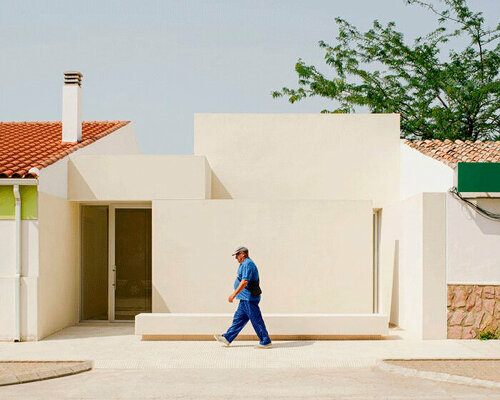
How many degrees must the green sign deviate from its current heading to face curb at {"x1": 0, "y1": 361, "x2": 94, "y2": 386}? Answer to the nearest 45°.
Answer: approximately 45° to its right

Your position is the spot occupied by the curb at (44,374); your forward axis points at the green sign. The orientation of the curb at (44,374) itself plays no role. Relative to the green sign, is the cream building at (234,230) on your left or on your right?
left

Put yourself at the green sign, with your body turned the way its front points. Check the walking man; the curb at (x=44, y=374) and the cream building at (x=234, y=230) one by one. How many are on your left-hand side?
0

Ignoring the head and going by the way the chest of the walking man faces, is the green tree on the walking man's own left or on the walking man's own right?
on the walking man's own right

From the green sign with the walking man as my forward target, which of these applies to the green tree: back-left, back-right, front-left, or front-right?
back-right

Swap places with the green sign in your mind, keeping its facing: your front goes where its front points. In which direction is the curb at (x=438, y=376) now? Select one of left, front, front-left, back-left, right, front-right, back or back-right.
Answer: front

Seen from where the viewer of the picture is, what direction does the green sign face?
facing the viewer

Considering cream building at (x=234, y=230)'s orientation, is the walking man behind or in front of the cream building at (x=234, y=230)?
in front

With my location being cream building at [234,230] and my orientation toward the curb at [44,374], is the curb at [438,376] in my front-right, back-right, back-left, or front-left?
front-left

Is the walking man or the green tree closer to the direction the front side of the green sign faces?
the walking man

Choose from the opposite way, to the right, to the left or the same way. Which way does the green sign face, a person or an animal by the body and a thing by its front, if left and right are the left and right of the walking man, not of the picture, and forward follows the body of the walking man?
to the left

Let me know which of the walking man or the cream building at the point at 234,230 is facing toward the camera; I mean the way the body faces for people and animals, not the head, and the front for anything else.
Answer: the cream building

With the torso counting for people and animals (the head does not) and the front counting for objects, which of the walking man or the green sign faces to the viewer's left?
the walking man

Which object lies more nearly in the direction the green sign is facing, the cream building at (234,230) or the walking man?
the walking man

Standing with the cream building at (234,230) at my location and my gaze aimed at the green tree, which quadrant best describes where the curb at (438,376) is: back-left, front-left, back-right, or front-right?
back-right

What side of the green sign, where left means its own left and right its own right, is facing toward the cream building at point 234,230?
right

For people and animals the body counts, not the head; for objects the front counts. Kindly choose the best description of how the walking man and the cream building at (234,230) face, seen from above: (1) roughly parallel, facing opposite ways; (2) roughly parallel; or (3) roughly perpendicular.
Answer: roughly perpendicular

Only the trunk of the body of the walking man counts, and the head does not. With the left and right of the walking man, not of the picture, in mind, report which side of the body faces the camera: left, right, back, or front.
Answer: left
